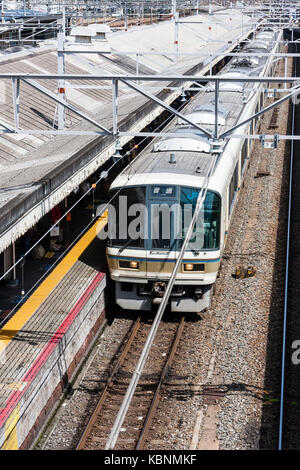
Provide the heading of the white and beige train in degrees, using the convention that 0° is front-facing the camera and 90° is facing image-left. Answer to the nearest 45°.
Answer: approximately 0°

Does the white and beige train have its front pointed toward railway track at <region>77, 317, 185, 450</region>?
yes
